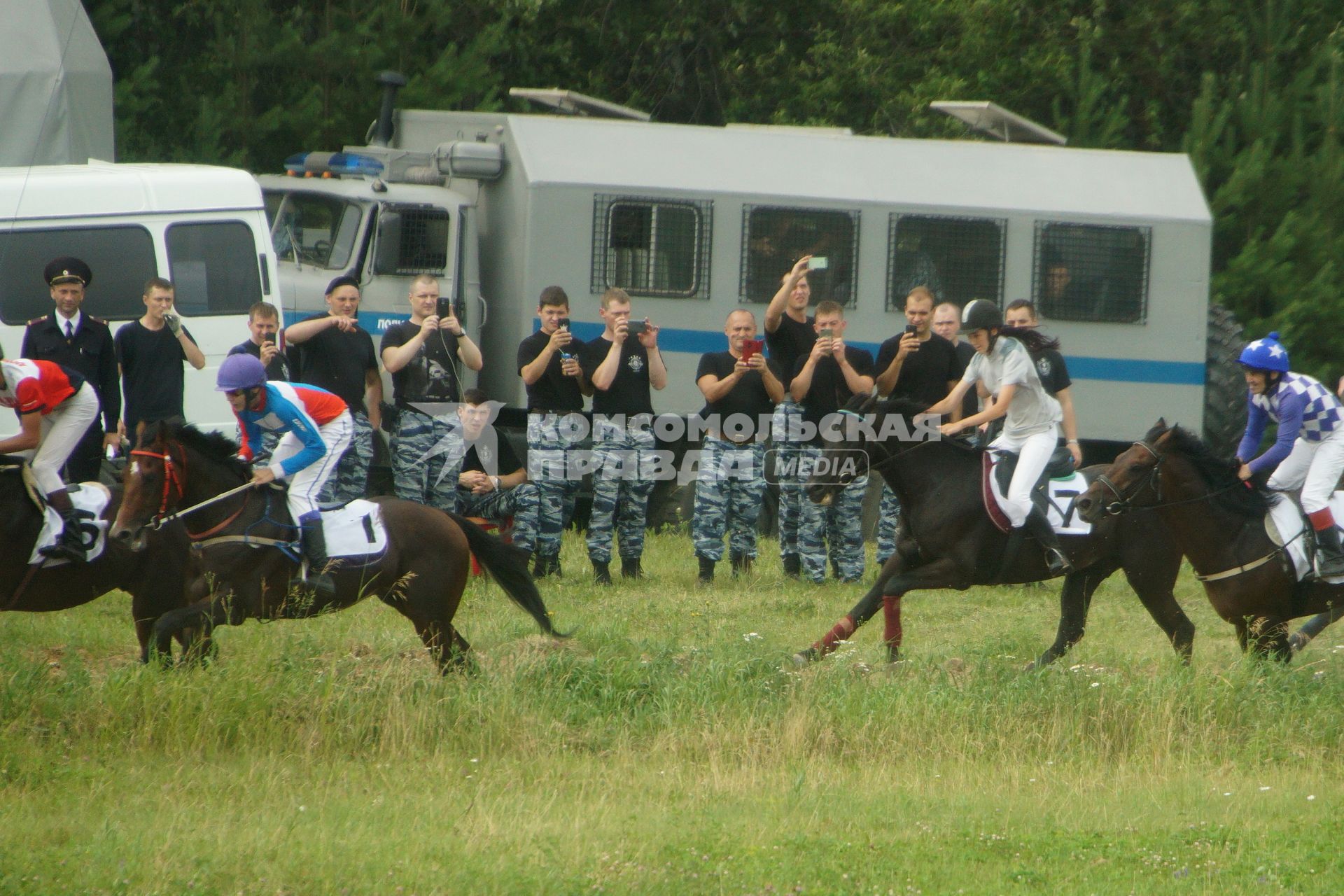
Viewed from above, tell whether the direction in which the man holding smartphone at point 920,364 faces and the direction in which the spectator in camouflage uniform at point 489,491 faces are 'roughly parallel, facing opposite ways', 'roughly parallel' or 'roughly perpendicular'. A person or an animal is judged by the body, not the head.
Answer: roughly parallel

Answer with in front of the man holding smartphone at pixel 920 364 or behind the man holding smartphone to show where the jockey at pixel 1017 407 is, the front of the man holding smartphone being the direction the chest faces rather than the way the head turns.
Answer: in front

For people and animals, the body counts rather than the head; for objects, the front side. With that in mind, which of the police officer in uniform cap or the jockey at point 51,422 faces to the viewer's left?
the jockey

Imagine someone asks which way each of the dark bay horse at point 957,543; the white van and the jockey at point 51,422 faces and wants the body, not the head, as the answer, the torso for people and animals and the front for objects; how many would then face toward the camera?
0

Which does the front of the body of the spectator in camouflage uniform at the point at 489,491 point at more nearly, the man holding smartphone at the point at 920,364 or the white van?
the man holding smartphone

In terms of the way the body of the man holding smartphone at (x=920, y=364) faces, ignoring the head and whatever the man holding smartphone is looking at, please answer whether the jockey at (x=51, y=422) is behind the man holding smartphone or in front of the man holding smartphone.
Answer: in front

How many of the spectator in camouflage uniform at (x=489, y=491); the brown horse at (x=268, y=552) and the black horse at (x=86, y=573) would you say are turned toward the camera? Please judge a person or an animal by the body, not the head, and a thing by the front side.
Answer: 1

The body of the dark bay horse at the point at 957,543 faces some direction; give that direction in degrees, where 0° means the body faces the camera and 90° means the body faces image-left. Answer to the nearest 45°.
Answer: approximately 90°

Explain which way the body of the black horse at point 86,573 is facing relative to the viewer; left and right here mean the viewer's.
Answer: facing to the left of the viewer

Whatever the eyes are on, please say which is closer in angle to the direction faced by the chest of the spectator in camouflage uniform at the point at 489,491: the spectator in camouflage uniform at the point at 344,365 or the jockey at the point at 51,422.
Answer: the jockey

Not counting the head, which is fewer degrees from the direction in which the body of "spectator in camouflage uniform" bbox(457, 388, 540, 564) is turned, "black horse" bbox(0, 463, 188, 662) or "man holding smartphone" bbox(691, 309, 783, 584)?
the black horse

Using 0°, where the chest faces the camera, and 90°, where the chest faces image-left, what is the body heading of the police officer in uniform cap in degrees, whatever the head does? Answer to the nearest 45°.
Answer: approximately 0°

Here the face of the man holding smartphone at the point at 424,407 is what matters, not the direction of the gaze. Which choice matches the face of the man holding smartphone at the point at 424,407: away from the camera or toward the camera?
toward the camera

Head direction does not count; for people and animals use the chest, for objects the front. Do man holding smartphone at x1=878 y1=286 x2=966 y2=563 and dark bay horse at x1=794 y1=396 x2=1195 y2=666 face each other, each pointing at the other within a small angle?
no

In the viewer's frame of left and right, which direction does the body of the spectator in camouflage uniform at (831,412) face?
facing the viewer

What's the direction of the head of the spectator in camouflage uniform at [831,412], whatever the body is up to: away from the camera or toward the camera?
toward the camera

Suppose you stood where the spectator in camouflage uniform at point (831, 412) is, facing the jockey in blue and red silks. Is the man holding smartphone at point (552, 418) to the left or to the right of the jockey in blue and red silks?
right
